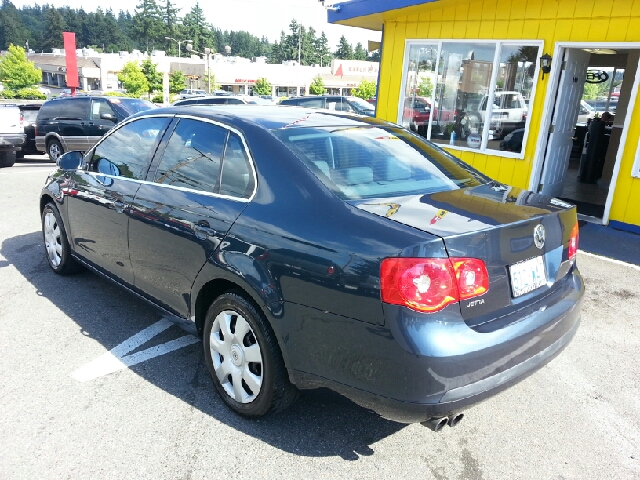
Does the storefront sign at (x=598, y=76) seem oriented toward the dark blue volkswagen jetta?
yes

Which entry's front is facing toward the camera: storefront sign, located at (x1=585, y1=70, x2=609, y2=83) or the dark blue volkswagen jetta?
the storefront sign

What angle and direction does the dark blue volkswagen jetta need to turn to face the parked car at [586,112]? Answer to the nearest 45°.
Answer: approximately 90° to its right

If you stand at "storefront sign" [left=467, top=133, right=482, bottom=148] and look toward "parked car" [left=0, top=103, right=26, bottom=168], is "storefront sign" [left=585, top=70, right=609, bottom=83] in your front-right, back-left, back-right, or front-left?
back-right

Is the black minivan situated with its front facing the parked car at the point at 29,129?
no

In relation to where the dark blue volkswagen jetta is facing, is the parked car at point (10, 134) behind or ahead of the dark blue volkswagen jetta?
ahead

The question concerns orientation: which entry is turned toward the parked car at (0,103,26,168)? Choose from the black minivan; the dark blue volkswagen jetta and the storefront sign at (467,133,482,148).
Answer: the dark blue volkswagen jetta

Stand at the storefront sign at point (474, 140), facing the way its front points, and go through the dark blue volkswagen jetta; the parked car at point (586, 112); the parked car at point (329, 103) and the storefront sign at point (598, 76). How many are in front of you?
1

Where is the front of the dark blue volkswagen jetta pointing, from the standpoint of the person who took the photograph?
facing away from the viewer and to the left of the viewer

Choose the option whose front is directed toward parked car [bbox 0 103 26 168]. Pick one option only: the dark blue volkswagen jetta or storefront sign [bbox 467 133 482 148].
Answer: the dark blue volkswagen jetta

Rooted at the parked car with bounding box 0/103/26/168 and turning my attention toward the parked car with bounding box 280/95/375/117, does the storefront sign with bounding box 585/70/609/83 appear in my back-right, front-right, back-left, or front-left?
front-right

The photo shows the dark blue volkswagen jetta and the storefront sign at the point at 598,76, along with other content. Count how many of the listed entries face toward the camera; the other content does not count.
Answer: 1

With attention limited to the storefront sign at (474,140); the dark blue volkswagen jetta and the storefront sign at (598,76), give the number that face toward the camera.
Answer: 2

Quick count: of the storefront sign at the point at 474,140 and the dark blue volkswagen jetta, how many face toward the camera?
1

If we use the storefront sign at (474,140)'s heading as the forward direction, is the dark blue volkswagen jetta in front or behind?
in front

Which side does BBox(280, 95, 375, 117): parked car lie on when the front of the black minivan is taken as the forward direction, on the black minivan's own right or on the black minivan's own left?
on the black minivan's own left
